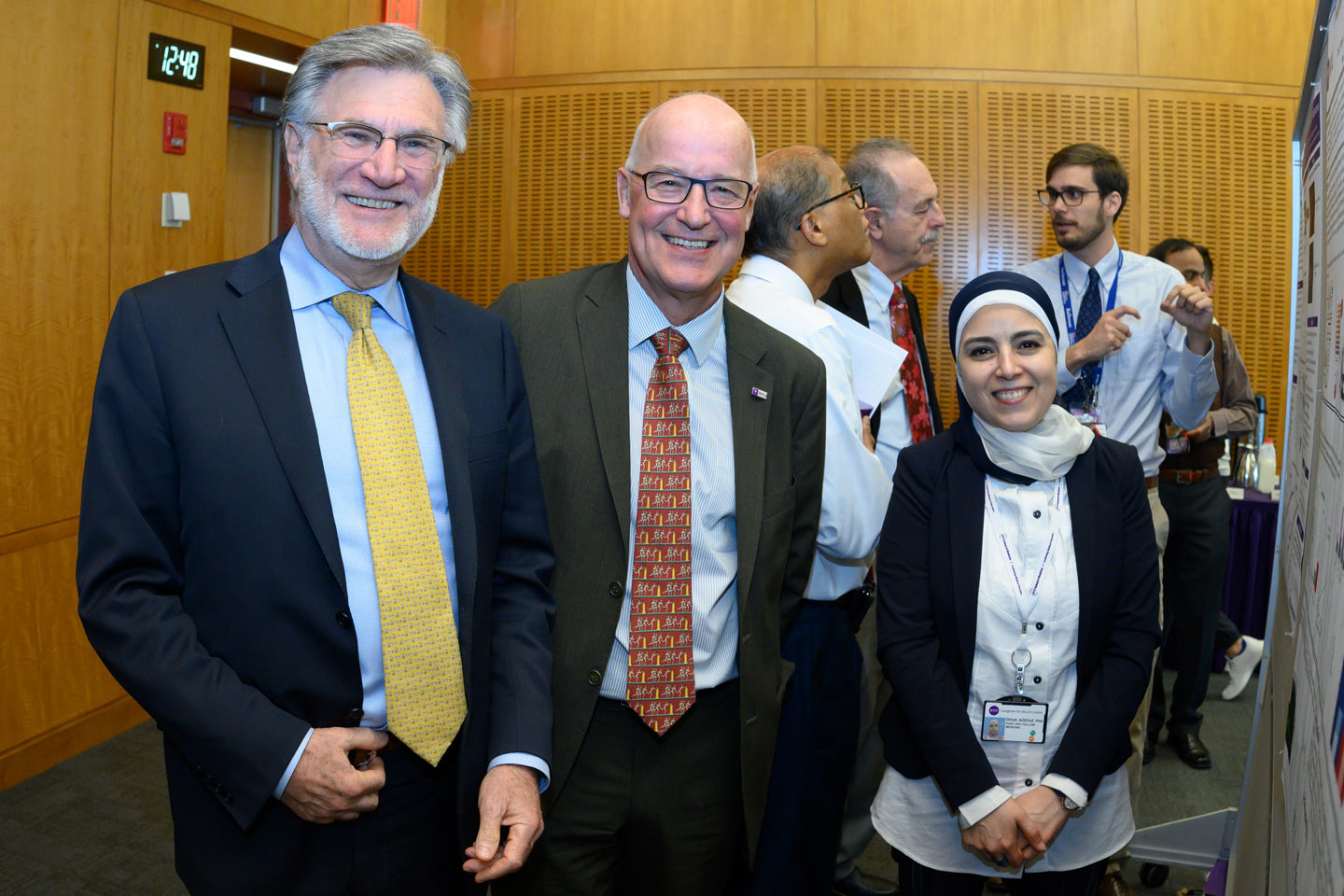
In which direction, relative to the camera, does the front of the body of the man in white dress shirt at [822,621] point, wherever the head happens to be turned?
to the viewer's right

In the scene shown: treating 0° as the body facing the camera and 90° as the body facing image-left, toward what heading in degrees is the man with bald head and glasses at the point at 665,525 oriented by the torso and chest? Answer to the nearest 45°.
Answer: approximately 0°

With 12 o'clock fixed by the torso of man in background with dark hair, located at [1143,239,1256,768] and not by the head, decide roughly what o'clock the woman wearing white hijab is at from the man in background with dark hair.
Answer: The woman wearing white hijab is roughly at 12 o'clock from the man in background with dark hair.

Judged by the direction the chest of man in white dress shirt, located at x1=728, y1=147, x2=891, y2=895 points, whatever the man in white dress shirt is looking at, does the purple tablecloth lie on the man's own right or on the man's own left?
on the man's own left

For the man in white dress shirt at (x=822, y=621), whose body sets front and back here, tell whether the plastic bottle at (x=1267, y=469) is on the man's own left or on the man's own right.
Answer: on the man's own left
